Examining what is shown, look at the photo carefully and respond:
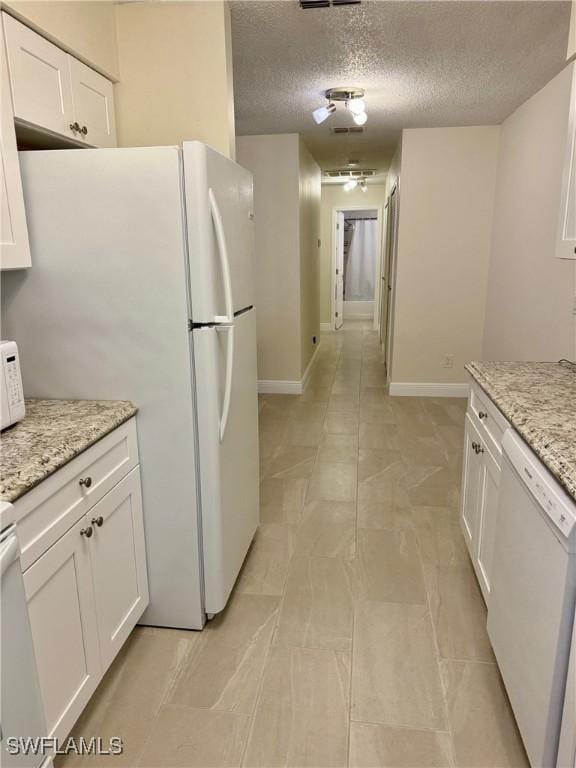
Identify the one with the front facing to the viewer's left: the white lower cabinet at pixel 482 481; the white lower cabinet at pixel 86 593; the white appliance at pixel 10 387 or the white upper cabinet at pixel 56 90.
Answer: the white lower cabinet at pixel 482 481

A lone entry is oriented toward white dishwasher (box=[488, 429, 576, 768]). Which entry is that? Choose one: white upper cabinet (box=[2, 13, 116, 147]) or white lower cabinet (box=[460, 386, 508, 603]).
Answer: the white upper cabinet

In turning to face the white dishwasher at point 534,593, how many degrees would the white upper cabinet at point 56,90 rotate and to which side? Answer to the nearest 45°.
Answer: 0° — it already faces it

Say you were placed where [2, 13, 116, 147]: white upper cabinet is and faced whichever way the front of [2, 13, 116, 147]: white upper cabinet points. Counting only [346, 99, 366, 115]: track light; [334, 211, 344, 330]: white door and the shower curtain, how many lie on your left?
3

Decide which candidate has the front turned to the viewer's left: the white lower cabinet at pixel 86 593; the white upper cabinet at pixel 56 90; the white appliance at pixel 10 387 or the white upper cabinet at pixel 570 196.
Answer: the white upper cabinet at pixel 570 196

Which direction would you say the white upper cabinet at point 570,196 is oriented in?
to the viewer's left

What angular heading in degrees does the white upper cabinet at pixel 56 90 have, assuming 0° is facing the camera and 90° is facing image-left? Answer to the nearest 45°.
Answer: approximately 315°

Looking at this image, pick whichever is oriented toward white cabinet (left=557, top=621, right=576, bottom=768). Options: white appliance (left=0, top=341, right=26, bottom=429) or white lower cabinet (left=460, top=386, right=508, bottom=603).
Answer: white appliance (left=0, top=341, right=26, bottom=429)

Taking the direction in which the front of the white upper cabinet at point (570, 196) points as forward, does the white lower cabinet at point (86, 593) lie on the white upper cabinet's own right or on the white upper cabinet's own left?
on the white upper cabinet's own left

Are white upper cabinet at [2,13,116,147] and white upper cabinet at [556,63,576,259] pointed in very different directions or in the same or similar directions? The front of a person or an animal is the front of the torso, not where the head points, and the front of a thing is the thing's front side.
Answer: very different directions

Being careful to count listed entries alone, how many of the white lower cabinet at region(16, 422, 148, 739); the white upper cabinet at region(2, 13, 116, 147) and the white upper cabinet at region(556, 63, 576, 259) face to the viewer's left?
1

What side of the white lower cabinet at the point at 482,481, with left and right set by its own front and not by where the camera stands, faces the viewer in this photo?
left

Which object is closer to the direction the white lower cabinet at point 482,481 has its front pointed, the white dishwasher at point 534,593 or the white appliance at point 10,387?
the white appliance

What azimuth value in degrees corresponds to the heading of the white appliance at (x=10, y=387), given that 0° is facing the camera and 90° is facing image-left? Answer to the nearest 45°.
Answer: approximately 315°

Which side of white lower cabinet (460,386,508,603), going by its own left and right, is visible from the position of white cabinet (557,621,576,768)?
left

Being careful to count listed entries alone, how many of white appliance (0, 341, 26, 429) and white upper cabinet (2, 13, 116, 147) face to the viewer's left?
0
